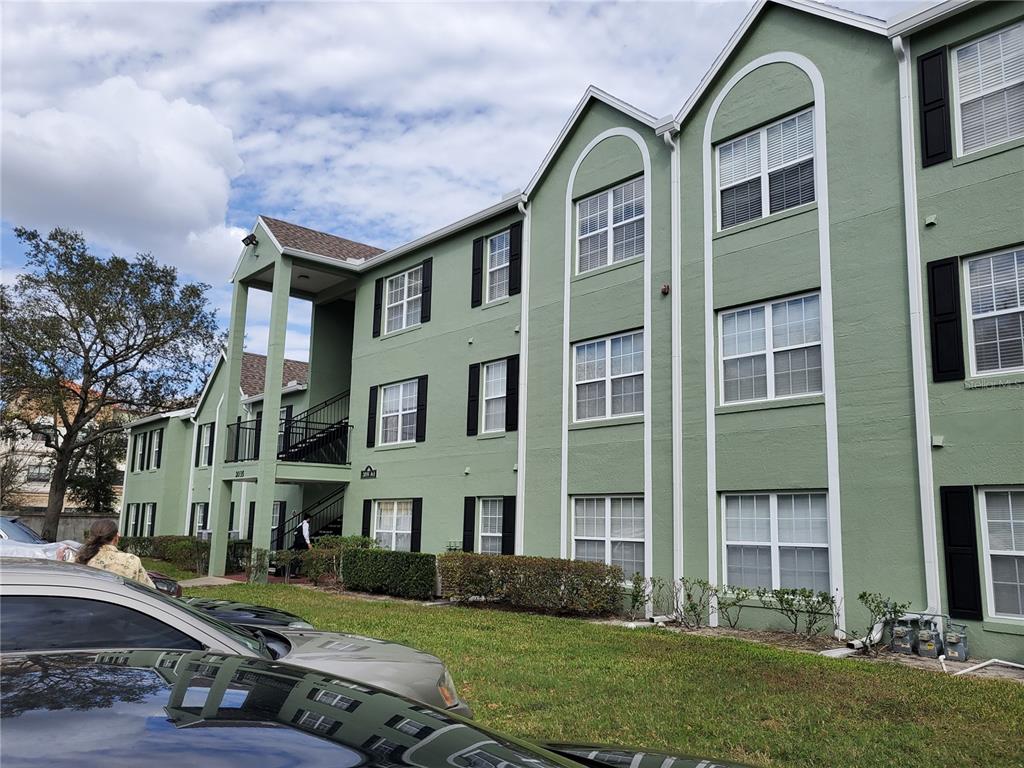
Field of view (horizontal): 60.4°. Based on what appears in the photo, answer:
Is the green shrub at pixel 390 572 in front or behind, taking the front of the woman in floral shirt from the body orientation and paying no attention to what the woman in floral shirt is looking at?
in front

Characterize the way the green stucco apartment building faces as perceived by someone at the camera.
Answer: facing the viewer and to the left of the viewer

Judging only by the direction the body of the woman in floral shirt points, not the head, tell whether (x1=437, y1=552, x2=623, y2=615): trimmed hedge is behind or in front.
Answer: in front

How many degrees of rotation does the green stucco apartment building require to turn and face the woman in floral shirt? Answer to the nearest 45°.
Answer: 0° — it already faces them

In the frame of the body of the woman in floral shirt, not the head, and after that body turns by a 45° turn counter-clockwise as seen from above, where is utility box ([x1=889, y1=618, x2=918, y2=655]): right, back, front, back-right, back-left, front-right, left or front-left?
right

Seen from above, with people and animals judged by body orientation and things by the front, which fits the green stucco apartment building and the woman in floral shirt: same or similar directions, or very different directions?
very different directions

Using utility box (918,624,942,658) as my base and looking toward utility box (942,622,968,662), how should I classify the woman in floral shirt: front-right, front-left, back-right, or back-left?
back-right

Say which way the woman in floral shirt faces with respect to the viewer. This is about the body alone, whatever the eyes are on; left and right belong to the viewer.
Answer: facing away from the viewer and to the right of the viewer

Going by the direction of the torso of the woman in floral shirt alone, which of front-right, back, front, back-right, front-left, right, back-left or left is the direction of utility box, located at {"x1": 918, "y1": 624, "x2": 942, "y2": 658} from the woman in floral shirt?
front-right
